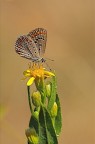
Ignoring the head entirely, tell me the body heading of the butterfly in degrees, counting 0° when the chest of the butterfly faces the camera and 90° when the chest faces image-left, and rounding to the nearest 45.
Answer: approximately 270°
